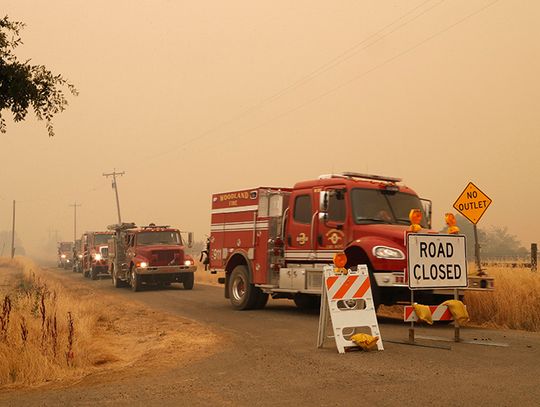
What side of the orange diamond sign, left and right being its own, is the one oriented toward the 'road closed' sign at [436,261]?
front

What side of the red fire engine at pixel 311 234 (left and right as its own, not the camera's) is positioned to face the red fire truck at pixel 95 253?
back

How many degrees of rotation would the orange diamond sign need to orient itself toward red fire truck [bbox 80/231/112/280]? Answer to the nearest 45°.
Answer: approximately 135° to its right

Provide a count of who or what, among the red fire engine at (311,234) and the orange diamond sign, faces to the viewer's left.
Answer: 0

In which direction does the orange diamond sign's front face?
toward the camera

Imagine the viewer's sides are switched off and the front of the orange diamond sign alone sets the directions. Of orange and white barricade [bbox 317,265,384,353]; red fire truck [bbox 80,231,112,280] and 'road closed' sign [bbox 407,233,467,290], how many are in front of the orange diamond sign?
2

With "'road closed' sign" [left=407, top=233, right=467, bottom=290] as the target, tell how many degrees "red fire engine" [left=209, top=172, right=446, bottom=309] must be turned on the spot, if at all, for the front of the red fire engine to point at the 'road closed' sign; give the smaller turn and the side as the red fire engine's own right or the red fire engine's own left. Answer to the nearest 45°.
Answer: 0° — it already faces it

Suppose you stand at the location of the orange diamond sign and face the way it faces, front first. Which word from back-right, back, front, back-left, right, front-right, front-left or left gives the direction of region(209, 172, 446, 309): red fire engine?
front-right

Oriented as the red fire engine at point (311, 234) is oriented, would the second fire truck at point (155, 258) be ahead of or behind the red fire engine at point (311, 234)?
behind

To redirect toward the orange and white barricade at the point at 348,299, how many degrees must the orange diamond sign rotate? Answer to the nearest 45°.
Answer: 0° — it already faces it

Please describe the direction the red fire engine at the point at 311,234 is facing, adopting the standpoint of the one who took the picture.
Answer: facing the viewer and to the right of the viewer

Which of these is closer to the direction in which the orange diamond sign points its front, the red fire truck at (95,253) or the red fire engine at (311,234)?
the red fire engine

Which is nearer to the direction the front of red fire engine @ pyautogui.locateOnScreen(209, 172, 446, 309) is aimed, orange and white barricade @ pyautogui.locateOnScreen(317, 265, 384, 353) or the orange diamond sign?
the orange and white barricade

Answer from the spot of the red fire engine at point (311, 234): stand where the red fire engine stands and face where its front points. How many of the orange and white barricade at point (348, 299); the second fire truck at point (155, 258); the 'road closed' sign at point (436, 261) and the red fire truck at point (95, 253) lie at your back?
2
